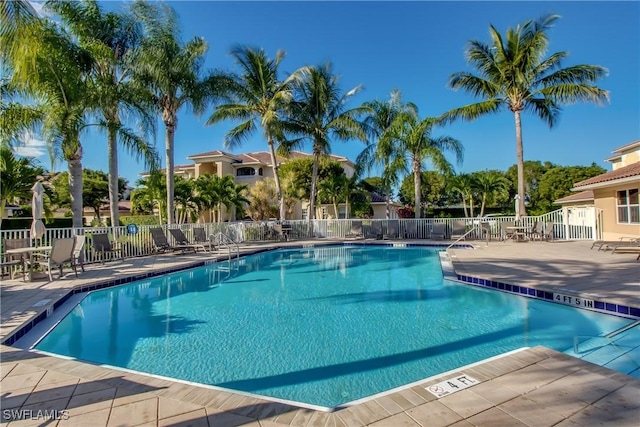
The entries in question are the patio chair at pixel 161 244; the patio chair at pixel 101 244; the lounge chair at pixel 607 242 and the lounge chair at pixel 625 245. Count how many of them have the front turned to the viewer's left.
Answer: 2

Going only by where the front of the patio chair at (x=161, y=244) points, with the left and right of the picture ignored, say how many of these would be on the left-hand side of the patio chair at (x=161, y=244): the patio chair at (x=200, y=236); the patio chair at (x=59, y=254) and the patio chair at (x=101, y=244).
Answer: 1

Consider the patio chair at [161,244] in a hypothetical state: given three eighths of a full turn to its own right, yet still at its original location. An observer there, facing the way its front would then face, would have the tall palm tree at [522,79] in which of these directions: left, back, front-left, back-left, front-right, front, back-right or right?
back

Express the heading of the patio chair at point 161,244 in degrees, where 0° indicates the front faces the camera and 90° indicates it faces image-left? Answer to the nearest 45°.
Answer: approximately 315°

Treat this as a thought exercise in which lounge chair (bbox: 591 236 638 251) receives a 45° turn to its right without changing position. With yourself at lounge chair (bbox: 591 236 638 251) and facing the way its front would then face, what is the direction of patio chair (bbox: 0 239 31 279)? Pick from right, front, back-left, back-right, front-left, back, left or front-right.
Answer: left

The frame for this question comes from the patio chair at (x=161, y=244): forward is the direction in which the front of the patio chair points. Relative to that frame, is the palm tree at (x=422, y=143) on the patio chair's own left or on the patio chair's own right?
on the patio chair's own left

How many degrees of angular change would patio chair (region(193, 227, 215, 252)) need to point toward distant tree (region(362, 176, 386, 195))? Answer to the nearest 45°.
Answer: approximately 90° to its left

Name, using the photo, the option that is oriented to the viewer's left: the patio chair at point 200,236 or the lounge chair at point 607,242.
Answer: the lounge chair

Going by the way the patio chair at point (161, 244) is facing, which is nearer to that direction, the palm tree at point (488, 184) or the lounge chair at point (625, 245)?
the lounge chair

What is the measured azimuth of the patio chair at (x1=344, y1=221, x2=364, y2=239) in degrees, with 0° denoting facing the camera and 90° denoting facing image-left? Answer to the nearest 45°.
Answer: approximately 45°

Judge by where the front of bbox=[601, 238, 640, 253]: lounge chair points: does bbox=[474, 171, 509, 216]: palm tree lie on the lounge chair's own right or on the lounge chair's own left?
on the lounge chair's own right

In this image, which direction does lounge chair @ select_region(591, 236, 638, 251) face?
to the viewer's left

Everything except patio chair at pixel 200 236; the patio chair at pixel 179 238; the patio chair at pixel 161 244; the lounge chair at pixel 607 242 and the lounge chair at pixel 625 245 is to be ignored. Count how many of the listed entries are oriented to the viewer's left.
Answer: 2

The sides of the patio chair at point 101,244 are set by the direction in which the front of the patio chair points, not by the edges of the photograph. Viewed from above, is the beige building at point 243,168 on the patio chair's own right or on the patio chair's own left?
on the patio chair's own left

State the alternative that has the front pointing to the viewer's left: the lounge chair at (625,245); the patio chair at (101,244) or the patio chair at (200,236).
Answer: the lounge chair
